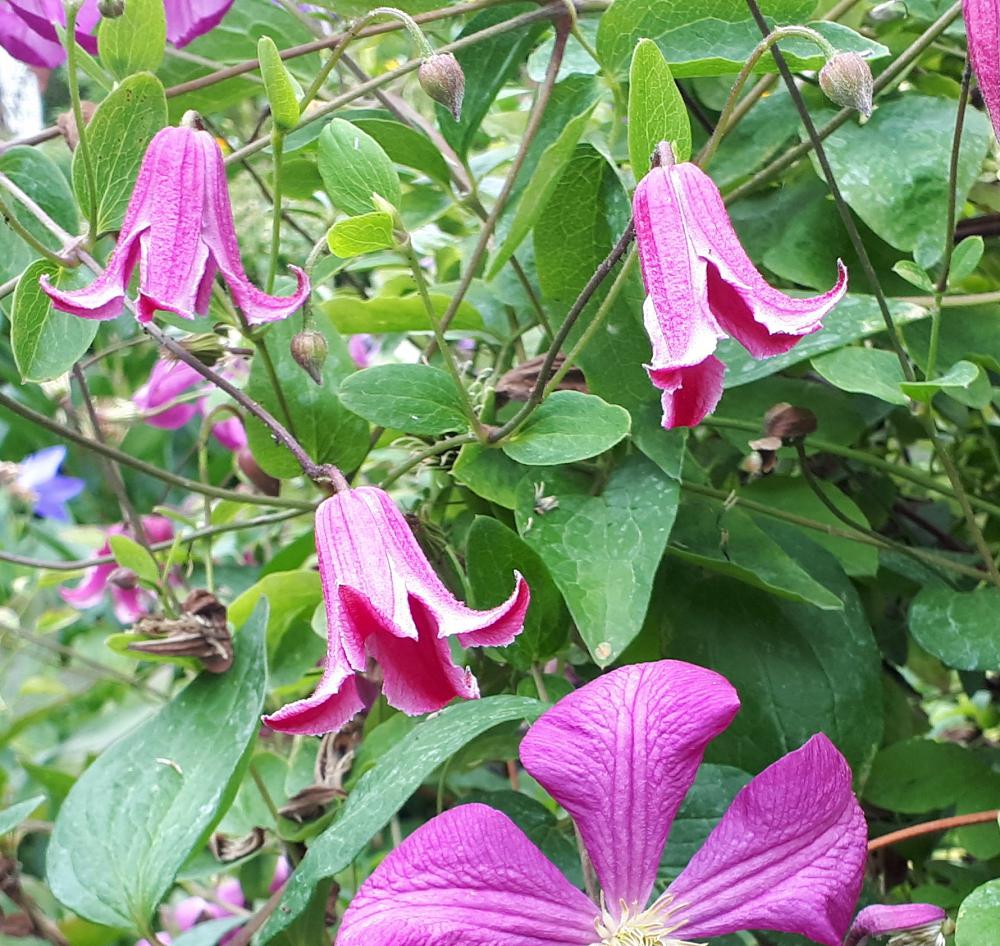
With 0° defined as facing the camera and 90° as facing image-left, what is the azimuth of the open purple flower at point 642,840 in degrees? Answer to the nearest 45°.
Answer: approximately 0°
